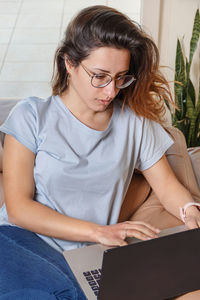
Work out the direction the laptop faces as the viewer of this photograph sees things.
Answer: facing away from the viewer and to the left of the viewer

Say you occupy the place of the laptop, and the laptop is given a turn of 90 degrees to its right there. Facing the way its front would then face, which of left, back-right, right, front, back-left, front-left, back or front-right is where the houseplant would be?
front-left

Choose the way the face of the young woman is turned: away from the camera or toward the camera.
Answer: toward the camera
